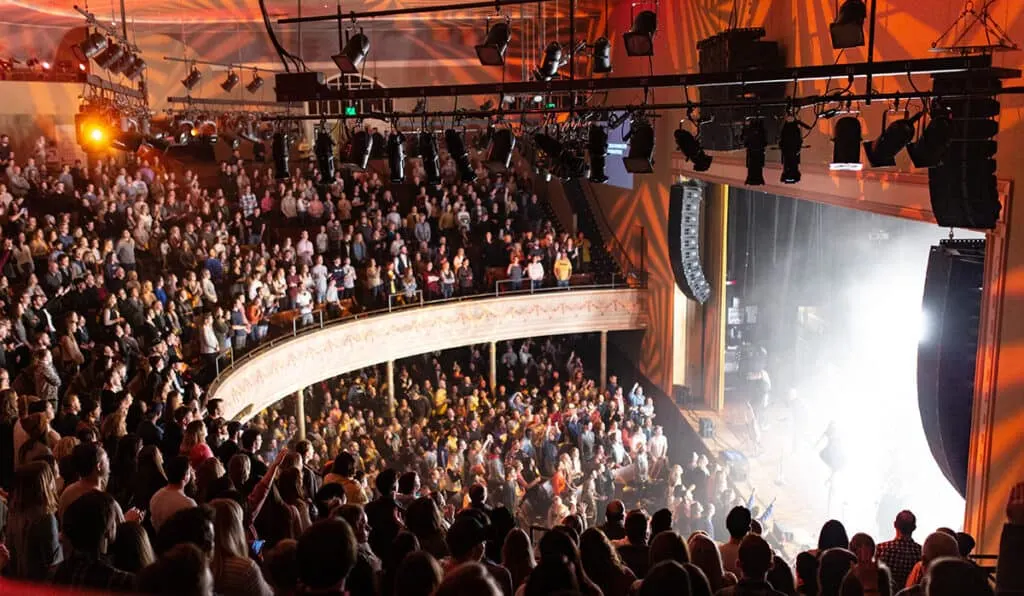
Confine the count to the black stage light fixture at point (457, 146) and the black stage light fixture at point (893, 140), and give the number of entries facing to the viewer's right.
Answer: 1

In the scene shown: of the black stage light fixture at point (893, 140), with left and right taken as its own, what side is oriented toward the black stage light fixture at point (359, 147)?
front

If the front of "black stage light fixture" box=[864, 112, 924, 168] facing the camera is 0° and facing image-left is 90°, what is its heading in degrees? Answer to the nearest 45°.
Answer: approximately 90°

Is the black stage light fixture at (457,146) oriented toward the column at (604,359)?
no

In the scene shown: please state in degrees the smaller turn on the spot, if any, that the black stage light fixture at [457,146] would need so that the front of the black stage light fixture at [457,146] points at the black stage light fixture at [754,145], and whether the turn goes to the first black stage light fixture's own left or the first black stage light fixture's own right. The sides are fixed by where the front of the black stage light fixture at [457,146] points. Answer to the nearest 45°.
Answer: approximately 45° to the first black stage light fixture's own right

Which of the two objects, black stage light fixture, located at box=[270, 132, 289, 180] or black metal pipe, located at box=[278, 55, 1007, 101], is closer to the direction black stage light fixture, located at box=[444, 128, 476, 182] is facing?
the black metal pipe

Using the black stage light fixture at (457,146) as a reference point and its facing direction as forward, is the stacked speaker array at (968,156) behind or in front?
in front

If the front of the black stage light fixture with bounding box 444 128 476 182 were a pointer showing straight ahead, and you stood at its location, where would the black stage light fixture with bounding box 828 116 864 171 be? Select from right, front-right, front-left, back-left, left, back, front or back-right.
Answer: front-right

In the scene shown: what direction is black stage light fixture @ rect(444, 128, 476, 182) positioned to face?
to the viewer's right

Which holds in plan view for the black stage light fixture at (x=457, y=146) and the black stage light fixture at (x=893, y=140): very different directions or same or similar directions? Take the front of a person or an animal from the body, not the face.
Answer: very different directions

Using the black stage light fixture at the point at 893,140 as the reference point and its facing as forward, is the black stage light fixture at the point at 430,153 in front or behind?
in front

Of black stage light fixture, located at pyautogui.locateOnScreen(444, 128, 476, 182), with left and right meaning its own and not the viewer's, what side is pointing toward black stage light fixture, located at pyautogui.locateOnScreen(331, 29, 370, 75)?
back
